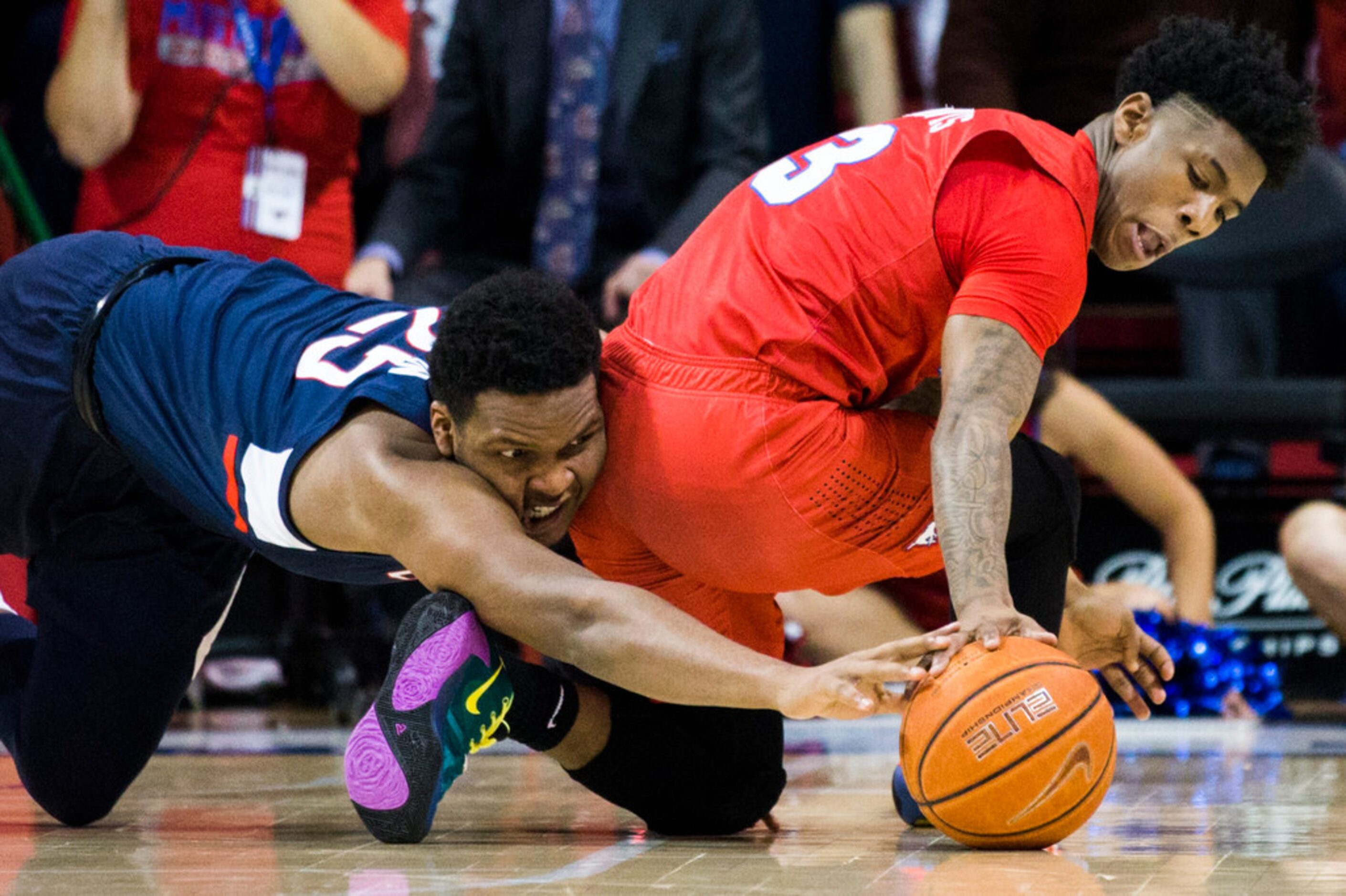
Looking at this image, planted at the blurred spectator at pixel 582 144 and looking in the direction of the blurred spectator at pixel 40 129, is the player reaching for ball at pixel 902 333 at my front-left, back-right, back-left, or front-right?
back-left

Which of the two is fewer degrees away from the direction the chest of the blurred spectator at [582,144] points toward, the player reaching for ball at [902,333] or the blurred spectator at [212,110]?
the player reaching for ball

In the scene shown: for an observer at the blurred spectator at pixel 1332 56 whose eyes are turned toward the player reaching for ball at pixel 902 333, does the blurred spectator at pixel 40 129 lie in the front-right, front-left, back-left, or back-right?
front-right

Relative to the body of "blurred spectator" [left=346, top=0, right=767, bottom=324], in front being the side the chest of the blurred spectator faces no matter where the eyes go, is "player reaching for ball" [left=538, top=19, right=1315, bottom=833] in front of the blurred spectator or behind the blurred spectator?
in front

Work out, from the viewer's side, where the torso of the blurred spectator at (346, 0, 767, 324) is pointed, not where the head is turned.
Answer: toward the camera

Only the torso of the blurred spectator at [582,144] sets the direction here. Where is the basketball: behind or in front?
in front

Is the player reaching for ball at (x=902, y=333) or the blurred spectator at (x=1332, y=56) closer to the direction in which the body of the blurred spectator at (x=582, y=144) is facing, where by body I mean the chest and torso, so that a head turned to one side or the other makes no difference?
the player reaching for ball

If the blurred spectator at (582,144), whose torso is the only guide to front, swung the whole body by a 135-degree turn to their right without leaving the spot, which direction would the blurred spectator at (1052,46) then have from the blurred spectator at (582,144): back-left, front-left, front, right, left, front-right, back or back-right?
back-right

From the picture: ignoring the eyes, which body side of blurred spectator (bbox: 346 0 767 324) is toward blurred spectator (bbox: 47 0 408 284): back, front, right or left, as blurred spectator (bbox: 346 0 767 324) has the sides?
right

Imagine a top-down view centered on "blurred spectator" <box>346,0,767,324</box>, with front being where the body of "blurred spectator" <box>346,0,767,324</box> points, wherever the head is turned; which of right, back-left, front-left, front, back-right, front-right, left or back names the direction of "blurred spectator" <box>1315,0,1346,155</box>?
left
